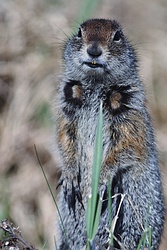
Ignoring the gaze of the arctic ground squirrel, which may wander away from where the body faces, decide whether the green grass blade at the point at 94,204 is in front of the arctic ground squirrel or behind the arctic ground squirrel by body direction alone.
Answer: in front

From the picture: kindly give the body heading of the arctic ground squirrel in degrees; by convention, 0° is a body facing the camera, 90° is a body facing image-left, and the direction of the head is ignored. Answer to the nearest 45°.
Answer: approximately 0°
